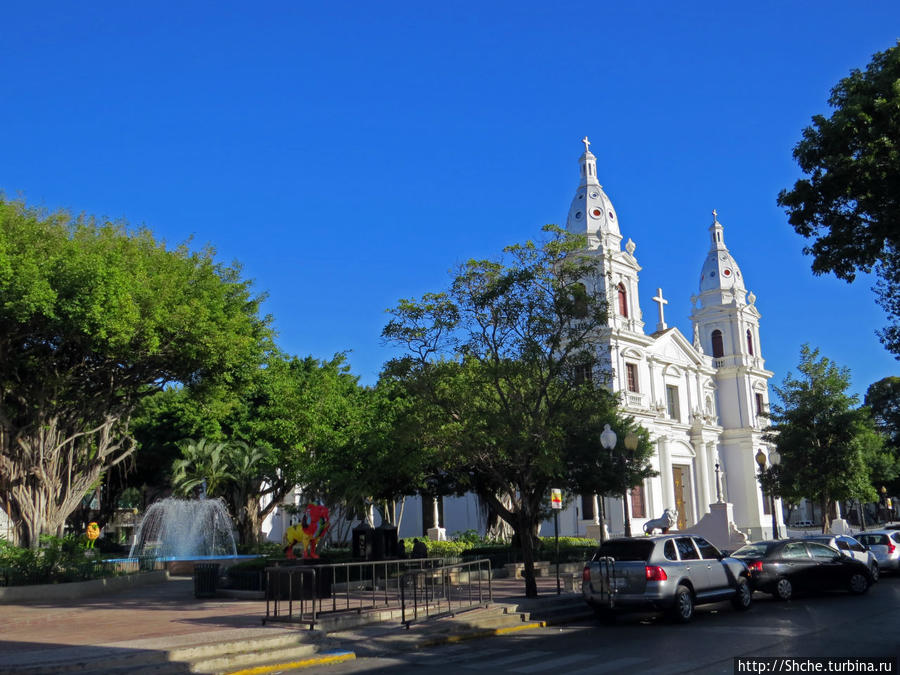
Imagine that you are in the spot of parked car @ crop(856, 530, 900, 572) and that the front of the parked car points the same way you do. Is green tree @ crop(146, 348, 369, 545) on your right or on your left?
on your left

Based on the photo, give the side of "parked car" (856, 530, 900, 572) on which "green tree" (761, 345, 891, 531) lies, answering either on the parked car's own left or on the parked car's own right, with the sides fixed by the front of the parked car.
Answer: on the parked car's own left

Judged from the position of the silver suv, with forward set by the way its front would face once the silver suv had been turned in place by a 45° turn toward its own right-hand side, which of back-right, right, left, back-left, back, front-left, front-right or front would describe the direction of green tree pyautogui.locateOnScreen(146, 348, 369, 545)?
back-left

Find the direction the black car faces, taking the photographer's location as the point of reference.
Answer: facing away from the viewer and to the right of the viewer

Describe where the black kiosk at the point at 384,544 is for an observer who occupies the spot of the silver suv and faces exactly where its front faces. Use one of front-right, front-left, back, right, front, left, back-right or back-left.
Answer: left

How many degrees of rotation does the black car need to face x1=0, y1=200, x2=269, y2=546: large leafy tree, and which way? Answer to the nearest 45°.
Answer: approximately 135° to its left

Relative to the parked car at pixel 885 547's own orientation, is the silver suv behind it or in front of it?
behind

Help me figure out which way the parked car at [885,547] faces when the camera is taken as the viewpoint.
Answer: facing away from the viewer and to the right of the viewer

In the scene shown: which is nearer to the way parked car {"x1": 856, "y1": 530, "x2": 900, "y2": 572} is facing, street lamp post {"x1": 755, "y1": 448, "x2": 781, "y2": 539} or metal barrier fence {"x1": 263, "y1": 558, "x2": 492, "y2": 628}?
the street lamp post

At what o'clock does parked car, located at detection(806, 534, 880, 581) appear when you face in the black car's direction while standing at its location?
The parked car is roughly at 11 o'clock from the black car.

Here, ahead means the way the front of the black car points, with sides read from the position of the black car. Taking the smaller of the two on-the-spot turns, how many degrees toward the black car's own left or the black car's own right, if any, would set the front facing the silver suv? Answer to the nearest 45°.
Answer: approximately 180°

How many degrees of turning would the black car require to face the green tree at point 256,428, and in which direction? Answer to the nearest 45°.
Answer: approximately 90° to its left

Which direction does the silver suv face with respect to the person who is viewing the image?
facing away from the viewer and to the right of the viewer

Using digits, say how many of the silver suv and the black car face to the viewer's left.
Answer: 0

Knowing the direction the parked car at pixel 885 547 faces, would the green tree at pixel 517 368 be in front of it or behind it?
behind

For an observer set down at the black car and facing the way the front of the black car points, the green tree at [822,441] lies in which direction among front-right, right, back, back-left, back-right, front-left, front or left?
front-left

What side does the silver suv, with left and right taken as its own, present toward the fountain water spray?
left
